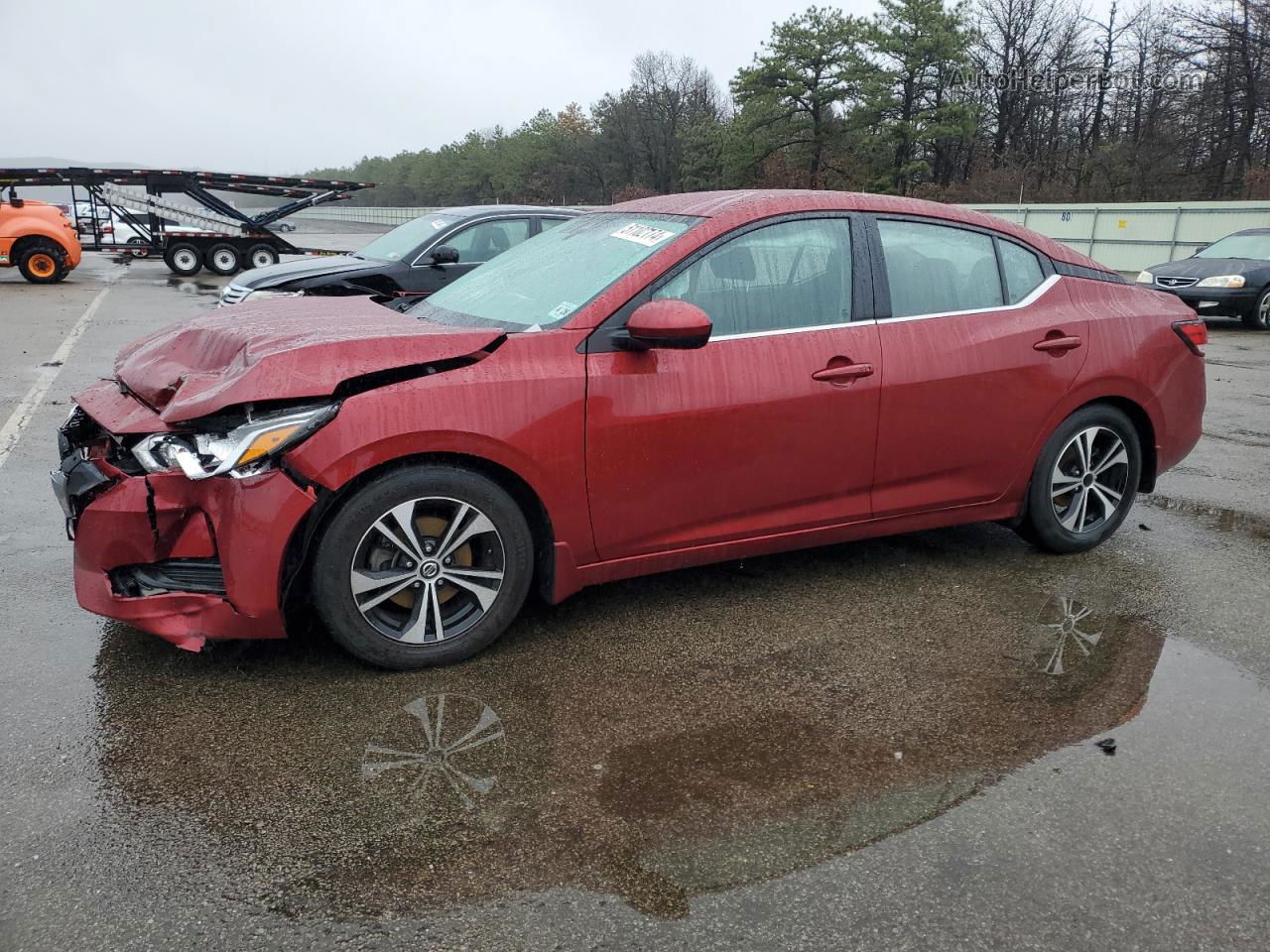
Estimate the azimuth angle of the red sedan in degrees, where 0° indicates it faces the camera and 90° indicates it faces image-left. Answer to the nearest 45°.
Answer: approximately 45°

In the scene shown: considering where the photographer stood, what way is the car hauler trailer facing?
facing to the left of the viewer

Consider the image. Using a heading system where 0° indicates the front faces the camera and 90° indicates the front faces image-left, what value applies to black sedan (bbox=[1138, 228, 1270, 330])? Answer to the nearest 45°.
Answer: approximately 45°

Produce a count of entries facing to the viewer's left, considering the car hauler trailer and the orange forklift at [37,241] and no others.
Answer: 2

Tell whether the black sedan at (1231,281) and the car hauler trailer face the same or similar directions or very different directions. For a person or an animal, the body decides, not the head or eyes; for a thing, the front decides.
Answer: same or similar directions

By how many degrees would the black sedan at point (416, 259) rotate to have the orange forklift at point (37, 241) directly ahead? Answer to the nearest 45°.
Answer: approximately 90° to its right

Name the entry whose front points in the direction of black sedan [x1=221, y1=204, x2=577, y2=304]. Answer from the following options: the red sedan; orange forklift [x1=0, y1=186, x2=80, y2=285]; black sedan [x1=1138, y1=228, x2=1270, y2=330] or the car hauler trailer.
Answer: black sedan [x1=1138, y1=228, x2=1270, y2=330]

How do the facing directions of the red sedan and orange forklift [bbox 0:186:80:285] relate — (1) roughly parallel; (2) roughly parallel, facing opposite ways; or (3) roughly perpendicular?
roughly parallel

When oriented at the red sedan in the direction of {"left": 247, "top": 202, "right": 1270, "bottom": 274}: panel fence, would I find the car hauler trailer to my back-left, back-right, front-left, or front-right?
front-left

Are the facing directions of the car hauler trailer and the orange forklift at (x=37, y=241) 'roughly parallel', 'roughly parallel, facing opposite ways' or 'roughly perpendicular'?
roughly parallel

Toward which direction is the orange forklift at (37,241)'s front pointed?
to the viewer's left

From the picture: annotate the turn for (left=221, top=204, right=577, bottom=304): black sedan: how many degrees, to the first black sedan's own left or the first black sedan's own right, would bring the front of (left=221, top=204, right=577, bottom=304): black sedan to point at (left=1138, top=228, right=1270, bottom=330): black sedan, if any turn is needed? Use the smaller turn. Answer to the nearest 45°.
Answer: approximately 135° to the first black sedan's own left

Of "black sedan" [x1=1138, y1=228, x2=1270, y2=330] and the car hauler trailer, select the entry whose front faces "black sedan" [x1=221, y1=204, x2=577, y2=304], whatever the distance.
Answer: "black sedan" [x1=1138, y1=228, x2=1270, y2=330]
